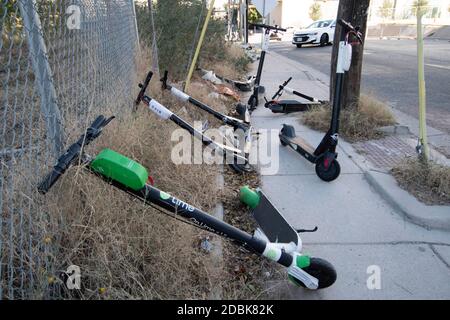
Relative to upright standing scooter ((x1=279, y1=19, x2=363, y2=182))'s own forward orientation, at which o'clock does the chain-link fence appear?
The chain-link fence is roughly at 3 o'clock from the upright standing scooter.

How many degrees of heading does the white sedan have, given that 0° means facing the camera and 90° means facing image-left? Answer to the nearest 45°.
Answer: approximately 45°

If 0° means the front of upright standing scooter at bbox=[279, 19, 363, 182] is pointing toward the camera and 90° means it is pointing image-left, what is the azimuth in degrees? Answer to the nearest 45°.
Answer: approximately 315°

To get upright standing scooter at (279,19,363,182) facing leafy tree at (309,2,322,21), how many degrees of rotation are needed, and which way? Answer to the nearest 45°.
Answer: approximately 135° to its left

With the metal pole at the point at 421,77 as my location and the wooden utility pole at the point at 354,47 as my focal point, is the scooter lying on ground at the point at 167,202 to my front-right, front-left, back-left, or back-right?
back-left

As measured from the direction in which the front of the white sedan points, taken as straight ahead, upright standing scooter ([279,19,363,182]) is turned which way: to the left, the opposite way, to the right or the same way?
to the left

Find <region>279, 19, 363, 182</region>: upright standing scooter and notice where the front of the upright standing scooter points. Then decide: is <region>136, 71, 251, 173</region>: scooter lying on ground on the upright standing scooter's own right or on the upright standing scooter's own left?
on the upright standing scooter's own right
